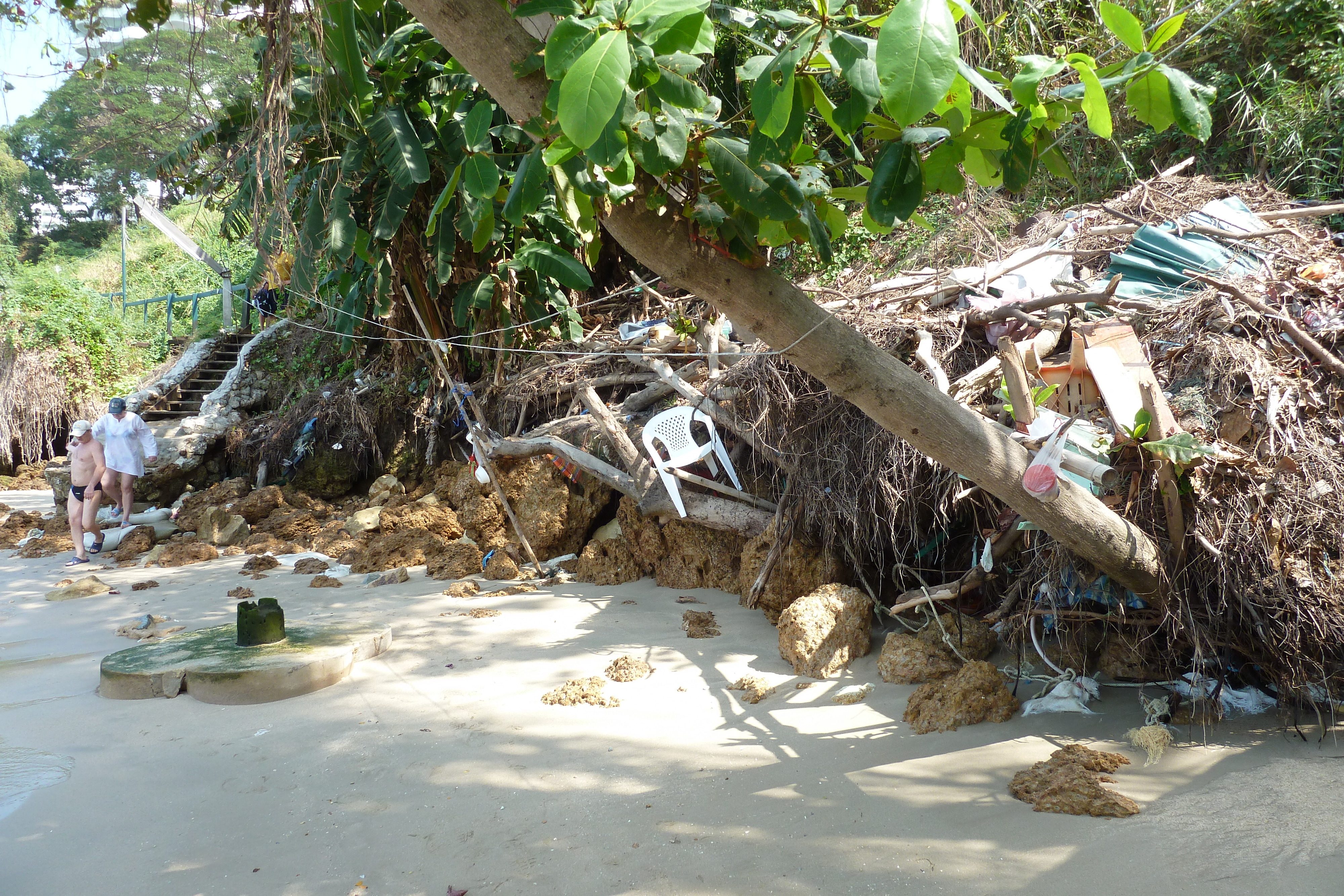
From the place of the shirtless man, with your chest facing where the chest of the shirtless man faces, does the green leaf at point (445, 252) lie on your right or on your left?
on your left

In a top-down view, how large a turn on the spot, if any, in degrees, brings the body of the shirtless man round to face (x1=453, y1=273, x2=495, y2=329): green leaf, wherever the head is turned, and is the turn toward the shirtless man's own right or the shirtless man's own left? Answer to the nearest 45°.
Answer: approximately 90° to the shirtless man's own left

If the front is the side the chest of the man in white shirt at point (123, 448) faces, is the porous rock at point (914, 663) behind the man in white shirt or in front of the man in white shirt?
in front

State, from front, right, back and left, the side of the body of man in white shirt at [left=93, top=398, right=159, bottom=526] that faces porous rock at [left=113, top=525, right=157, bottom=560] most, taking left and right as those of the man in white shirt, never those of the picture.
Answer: front

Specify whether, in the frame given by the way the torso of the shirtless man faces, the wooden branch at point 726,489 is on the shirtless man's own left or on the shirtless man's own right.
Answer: on the shirtless man's own left

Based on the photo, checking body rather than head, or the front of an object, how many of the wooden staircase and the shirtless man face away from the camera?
0

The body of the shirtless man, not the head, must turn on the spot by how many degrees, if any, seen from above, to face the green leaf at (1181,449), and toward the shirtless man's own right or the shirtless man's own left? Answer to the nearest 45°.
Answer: approximately 45° to the shirtless man's own left

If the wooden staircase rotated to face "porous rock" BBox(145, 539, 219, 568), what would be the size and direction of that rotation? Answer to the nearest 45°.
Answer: approximately 45° to its left

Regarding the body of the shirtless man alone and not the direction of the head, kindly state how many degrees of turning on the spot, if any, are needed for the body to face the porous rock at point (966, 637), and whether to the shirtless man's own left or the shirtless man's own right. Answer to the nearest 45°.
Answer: approximately 90° to the shirtless man's own left

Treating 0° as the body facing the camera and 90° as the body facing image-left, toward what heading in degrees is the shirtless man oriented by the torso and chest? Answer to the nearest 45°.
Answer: approximately 45°

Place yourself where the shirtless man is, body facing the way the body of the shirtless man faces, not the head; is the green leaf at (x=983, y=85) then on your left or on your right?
on your left
